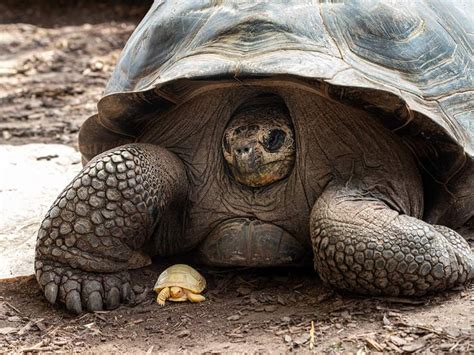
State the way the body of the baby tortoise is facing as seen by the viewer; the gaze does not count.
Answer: toward the camera

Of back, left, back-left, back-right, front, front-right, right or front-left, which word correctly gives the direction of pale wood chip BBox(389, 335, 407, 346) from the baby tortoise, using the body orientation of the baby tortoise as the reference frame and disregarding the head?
front-left

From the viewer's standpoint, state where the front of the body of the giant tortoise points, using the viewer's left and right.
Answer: facing the viewer

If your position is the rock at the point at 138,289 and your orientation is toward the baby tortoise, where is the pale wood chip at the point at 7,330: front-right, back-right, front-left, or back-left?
back-right

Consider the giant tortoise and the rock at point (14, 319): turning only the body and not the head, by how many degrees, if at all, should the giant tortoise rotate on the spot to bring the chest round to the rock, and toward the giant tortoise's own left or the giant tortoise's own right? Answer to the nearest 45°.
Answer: approximately 90° to the giant tortoise's own right

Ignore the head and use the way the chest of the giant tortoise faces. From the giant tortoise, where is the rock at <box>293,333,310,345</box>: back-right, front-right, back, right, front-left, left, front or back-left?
front

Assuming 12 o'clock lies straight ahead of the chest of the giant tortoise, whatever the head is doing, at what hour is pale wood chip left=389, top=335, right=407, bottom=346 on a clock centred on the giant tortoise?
The pale wood chip is roughly at 11 o'clock from the giant tortoise.

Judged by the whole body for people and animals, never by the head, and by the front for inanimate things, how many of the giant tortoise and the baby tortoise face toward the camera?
2

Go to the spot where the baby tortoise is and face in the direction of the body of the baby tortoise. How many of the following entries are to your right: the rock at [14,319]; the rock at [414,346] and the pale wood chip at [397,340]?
1
